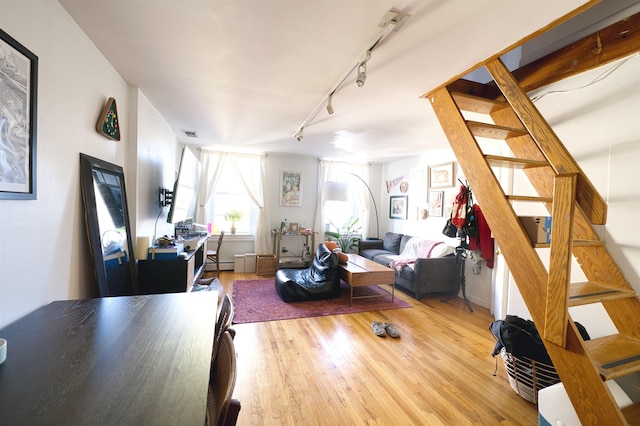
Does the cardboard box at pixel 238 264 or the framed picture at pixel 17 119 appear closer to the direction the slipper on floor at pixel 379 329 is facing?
the framed picture

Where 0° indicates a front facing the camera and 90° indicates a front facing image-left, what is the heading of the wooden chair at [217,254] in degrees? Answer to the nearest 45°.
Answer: approximately 90°

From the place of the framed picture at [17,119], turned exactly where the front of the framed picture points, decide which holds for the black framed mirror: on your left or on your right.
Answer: on your left

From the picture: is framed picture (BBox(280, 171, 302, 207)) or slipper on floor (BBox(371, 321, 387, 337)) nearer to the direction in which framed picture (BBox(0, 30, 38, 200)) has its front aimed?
the slipper on floor

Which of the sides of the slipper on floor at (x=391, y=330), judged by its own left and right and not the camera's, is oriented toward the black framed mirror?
right

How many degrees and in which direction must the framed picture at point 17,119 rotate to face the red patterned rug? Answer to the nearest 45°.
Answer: approximately 45° to its left

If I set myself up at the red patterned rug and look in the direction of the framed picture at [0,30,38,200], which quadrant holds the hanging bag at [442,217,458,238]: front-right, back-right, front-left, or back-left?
back-left
